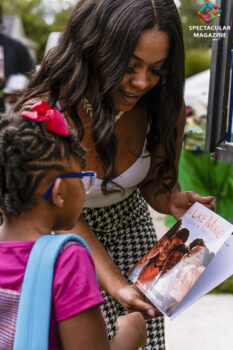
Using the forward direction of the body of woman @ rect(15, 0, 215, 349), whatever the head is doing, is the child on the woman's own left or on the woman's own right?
on the woman's own right

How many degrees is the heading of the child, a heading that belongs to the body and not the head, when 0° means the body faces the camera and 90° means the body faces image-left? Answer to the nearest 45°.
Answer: approximately 225°

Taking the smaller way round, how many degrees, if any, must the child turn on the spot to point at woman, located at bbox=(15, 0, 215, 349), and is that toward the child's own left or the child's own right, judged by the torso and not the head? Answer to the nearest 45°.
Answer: approximately 45° to the child's own left

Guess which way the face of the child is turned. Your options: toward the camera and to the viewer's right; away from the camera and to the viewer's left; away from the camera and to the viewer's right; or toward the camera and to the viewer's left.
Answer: away from the camera and to the viewer's right

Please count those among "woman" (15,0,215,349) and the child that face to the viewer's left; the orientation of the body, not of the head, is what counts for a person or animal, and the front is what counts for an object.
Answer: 0
